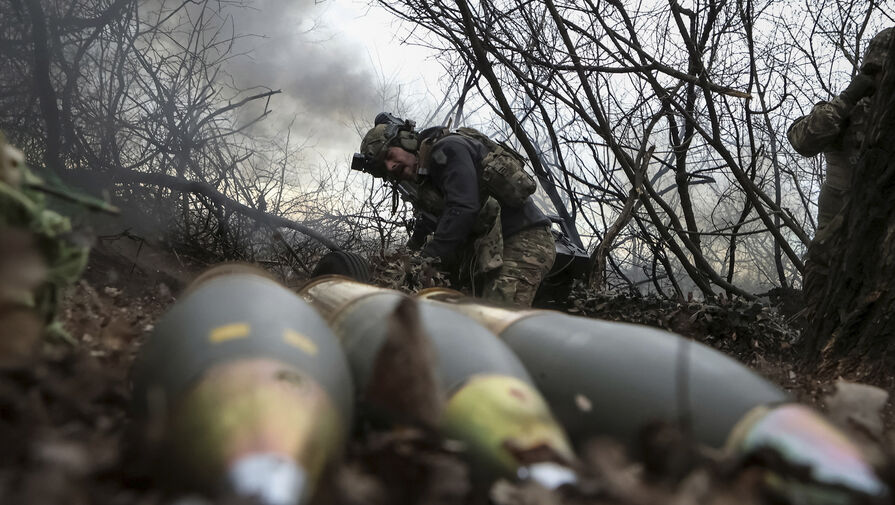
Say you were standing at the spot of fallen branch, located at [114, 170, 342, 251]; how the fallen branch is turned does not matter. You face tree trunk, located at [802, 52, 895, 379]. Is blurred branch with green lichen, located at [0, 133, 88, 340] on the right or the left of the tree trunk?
right

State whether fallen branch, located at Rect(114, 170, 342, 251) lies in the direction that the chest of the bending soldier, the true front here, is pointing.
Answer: yes

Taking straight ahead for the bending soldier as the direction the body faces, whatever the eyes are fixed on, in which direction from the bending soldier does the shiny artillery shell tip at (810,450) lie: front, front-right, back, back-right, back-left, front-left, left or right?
left

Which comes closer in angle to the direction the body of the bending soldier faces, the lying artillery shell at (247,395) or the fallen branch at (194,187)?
the fallen branch

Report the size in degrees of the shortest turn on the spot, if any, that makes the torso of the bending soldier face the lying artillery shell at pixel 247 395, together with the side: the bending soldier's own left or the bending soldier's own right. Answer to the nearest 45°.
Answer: approximately 90° to the bending soldier's own left

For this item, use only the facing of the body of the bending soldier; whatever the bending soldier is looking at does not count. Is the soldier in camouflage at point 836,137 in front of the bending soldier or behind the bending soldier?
behind

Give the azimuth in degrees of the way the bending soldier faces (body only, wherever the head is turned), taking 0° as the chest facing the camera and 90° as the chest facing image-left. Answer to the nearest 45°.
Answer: approximately 90°
